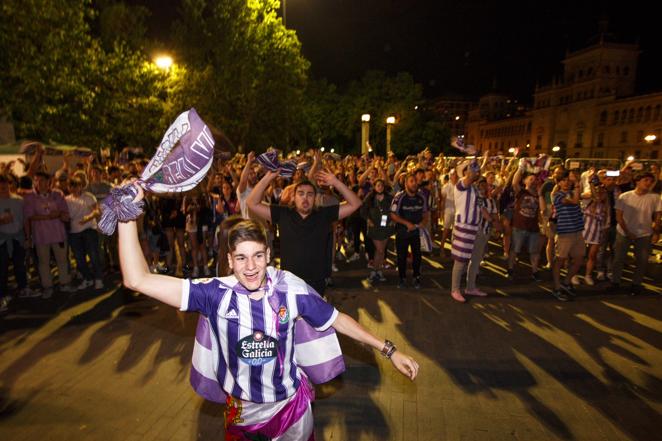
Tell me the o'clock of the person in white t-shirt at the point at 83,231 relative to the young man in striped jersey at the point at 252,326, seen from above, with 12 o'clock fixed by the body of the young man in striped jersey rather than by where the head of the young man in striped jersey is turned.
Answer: The person in white t-shirt is roughly at 5 o'clock from the young man in striped jersey.

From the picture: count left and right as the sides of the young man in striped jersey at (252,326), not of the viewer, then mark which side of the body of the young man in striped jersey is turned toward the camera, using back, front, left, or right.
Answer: front

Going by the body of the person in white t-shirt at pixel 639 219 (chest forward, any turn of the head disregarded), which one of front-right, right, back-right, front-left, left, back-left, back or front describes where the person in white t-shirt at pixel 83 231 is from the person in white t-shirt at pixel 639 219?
front-right

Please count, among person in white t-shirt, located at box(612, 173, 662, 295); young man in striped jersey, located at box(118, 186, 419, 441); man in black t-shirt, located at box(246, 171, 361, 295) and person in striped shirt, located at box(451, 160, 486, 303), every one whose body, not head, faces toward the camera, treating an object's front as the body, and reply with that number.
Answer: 3

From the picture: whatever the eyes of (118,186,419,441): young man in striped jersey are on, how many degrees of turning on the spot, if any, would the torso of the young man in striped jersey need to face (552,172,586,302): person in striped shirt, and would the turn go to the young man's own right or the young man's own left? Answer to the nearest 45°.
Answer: approximately 135° to the young man's own left

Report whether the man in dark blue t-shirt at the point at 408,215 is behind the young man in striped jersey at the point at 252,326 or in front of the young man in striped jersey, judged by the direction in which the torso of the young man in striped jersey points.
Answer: behind

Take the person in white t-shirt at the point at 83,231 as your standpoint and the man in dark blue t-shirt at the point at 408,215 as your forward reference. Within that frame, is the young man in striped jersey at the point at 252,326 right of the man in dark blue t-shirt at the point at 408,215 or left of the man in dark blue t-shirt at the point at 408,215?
right

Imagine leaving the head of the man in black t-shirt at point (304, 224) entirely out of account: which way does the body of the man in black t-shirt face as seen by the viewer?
toward the camera

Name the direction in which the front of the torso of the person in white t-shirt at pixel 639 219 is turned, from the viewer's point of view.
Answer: toward the camera

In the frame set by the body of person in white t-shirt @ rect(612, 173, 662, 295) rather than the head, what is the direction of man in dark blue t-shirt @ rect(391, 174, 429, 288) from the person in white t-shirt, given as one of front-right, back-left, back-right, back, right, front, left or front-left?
front-right

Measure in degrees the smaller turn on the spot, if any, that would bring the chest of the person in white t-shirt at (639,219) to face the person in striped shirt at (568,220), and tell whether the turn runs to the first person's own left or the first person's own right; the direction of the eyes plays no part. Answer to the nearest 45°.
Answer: approximately 45° to the first person's own right

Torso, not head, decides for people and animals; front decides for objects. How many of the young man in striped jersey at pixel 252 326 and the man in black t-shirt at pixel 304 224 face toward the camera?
2

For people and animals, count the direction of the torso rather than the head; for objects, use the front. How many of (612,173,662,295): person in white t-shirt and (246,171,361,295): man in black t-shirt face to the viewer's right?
0
